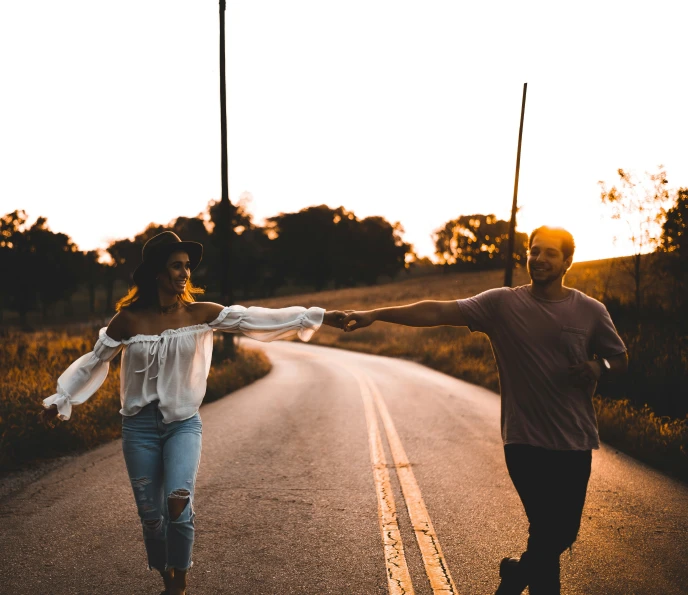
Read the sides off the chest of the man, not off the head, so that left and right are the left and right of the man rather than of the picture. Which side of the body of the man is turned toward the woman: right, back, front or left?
right

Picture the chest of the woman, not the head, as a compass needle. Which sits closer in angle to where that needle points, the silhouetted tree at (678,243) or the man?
the man

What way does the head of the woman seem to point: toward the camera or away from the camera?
toward the camera

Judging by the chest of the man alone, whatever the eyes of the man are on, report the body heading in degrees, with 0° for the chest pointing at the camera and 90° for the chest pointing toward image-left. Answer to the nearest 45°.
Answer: approximately 0°

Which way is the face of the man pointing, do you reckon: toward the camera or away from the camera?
toward the camera

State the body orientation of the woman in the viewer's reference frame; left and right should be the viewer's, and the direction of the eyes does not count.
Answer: facing the viewer

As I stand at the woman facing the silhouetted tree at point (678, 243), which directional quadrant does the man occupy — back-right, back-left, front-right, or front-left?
front-right

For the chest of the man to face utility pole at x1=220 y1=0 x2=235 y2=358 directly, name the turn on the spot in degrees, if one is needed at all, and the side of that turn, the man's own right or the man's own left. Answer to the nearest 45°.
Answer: approximately 135° to the man's own right

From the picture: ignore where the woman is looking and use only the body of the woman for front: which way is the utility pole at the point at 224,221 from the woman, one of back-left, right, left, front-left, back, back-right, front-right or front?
back

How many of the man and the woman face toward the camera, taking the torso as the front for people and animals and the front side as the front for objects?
2

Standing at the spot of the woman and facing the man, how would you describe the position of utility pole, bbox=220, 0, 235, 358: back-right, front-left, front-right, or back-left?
back-left

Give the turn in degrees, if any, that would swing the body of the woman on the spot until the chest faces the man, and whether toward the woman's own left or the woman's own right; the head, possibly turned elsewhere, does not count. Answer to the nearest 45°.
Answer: approximately 45° to the woman's own left

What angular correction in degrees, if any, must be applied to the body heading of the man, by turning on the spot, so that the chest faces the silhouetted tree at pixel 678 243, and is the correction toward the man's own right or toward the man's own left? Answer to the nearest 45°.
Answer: approximately 180°
